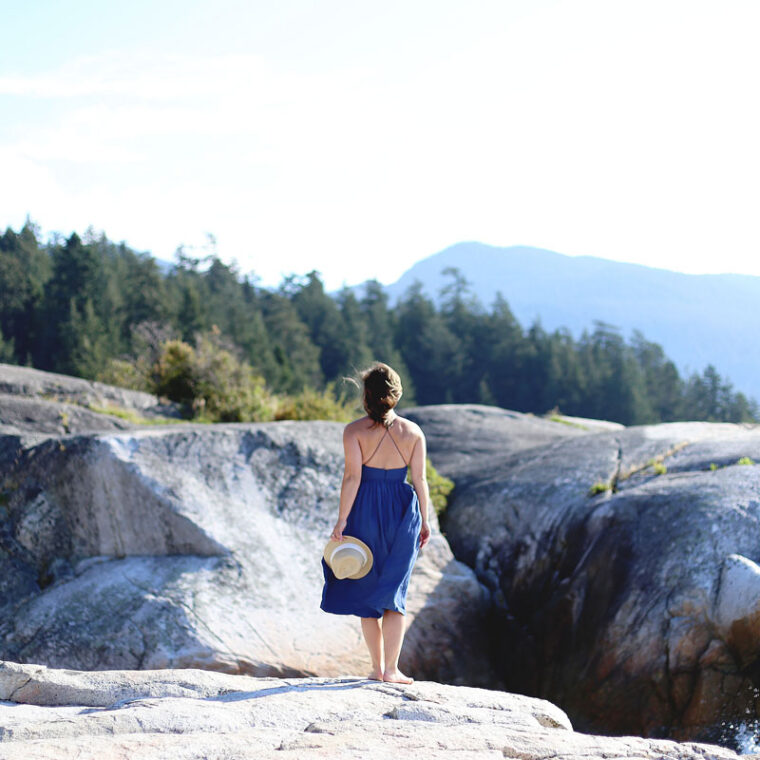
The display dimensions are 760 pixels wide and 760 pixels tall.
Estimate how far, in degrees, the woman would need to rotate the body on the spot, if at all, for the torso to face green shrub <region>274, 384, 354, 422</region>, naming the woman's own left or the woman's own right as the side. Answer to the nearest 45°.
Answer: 0° — they already face it

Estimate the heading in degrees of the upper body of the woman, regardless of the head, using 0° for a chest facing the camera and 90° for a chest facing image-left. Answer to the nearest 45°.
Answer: approximately 180°

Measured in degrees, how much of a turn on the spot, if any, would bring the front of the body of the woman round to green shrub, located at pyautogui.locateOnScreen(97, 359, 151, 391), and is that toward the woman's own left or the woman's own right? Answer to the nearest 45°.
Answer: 0° — they already face it

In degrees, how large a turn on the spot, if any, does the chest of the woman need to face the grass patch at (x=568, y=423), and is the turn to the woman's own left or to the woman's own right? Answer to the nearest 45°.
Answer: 0° — they already face it

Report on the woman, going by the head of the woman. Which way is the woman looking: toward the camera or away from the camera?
away from the camera

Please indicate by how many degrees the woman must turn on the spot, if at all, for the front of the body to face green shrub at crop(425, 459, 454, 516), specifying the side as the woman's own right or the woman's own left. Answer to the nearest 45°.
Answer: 0° — they already face it
